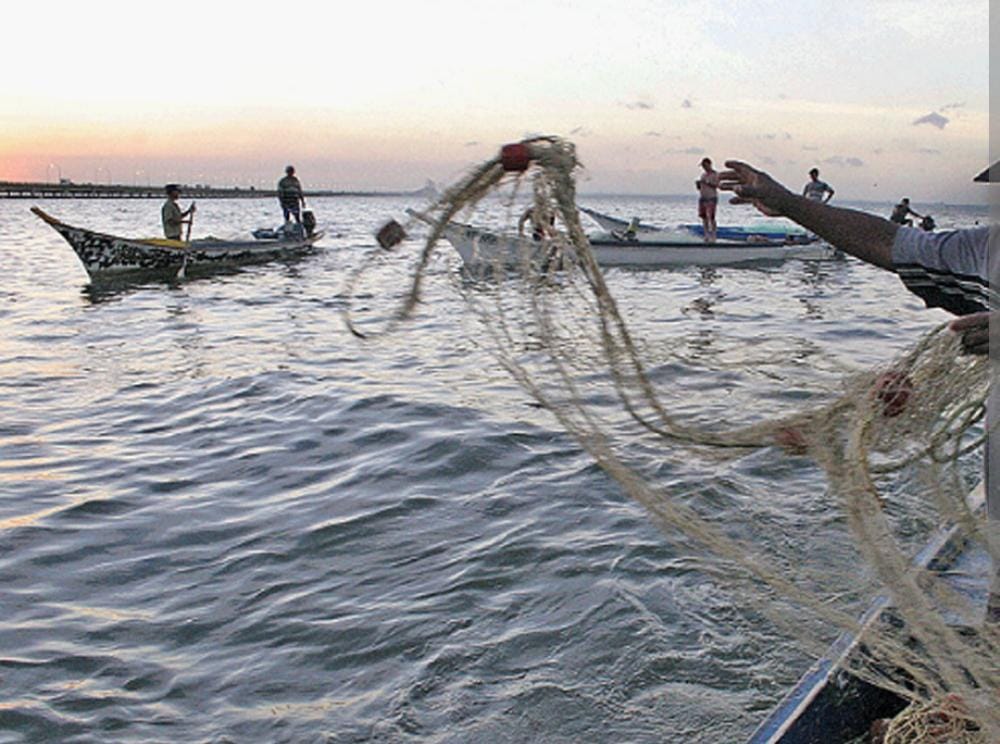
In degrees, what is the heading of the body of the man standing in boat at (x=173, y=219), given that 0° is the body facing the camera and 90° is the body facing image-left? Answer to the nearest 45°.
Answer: approximately 270°

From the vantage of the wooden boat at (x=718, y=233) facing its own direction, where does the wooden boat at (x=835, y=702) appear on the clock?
the wooden boat at (x=835, y=702) is roughly at 9 o'clock from the wooden boat at (x=718, y=233).

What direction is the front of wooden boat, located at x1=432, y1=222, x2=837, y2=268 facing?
to the viewer's left

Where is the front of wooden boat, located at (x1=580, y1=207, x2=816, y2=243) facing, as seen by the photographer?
facing to the left of the viewer

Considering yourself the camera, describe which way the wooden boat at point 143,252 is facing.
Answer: facing to the left of the viewer

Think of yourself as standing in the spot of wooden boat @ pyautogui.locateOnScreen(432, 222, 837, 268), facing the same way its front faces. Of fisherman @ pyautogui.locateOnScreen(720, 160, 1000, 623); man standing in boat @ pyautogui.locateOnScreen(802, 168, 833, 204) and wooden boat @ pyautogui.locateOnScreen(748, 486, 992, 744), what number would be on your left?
2

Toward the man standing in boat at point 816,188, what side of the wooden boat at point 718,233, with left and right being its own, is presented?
back

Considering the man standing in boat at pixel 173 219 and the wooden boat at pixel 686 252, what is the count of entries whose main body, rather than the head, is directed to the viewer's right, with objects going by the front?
1

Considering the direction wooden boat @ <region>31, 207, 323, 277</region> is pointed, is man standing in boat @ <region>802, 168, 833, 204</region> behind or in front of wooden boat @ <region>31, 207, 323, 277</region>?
behind

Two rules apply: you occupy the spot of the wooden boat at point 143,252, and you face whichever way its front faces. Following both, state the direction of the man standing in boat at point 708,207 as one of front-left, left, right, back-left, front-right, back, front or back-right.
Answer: back
